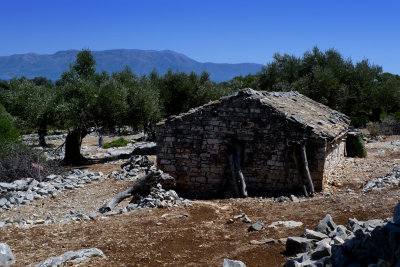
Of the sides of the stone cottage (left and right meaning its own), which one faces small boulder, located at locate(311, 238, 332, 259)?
front

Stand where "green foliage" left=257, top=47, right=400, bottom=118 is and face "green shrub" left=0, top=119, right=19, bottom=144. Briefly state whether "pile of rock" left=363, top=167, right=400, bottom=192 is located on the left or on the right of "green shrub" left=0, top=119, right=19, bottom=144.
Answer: left

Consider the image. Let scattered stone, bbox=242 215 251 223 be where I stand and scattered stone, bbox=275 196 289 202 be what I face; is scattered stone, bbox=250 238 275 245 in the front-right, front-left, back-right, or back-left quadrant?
back-right

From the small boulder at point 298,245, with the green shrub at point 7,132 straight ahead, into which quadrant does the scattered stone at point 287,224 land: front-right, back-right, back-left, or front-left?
front-right

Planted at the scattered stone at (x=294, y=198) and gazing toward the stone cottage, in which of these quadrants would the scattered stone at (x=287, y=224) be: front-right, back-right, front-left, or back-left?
back-left

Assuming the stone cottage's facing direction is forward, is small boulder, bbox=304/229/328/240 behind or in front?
in front

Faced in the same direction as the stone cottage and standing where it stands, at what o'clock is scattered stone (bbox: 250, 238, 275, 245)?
The scattered stone is roughly at 12 o'clock from the stone cottage.

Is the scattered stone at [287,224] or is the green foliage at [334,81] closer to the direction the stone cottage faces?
the scattered stone

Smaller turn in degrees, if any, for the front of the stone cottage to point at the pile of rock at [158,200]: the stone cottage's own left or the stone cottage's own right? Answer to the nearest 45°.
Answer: approximately 45° to the stone cottage's own right

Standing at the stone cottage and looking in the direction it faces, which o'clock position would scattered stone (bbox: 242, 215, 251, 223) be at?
The scattered stone is roughly at 12 o'clock from the stone cottage.

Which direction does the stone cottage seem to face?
toward the camera

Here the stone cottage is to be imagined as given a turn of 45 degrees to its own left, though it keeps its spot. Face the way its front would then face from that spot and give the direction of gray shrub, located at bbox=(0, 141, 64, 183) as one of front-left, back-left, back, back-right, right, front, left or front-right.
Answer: back-right

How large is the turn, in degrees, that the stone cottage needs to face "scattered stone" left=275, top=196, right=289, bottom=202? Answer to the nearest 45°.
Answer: approximately 45° to its left
